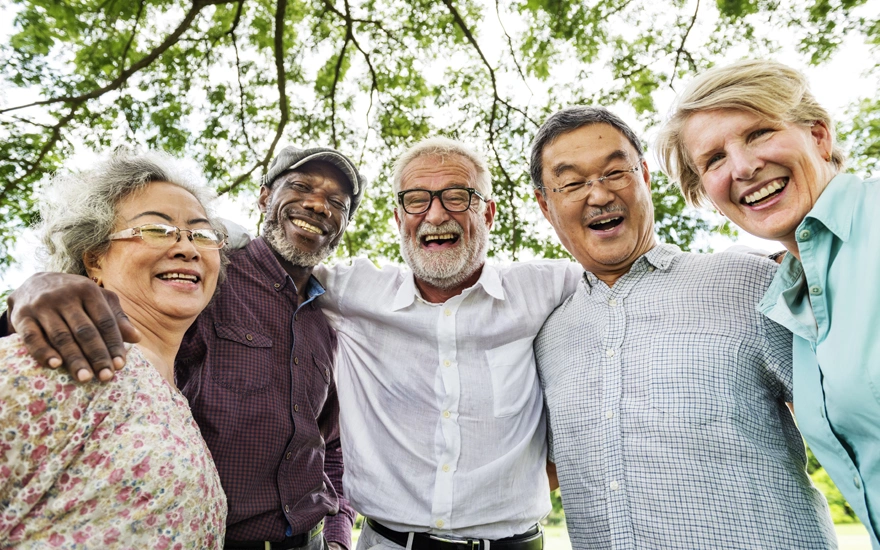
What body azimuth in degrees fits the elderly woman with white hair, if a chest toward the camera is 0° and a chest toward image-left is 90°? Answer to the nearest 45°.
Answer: approximately 315°

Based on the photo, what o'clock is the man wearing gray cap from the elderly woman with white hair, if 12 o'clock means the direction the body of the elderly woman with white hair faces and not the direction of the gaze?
The man wearing gray cap is roughly at 9 o'clock from the elderly woman with white hair.

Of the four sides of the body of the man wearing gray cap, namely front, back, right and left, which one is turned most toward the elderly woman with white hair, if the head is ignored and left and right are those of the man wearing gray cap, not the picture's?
right

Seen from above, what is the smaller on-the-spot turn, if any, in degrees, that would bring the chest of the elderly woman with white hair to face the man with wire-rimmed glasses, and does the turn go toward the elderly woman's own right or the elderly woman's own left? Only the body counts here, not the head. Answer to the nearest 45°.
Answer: approximately 45° to the elderly woman's own left
